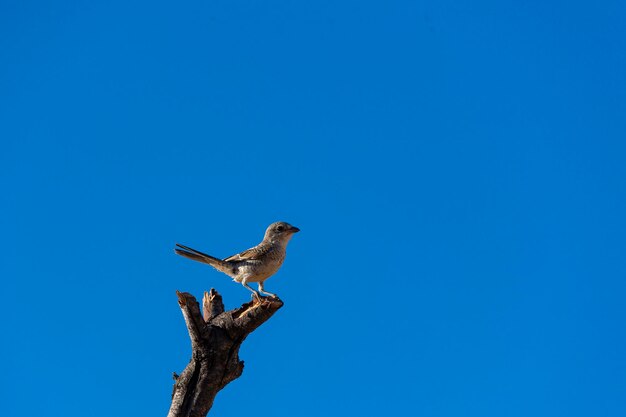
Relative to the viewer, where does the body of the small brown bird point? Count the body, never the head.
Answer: to the viewer's right
